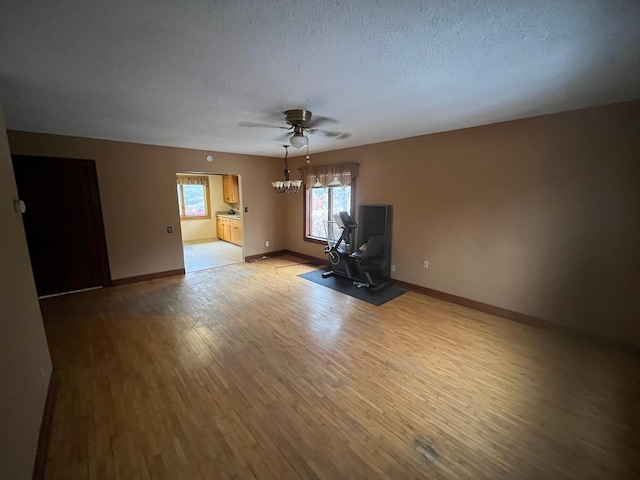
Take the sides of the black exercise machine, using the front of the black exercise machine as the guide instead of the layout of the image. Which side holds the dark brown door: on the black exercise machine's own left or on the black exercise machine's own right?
on the black exercise machine's own left

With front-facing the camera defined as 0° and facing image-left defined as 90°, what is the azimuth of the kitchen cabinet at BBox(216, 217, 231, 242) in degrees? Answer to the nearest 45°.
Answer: approximately 45°

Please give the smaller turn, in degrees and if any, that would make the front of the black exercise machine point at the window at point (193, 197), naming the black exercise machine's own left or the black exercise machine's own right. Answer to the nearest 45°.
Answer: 0° — it already faces it
